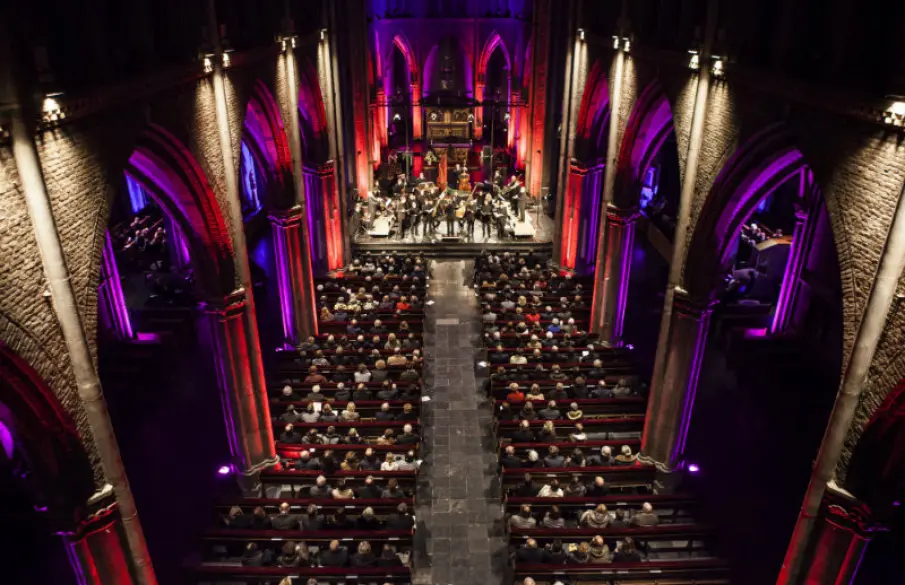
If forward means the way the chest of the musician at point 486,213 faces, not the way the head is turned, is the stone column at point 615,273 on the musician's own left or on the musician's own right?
on the musician's own left

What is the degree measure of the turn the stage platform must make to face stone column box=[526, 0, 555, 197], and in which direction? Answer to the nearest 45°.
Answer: approximately 135° to its left

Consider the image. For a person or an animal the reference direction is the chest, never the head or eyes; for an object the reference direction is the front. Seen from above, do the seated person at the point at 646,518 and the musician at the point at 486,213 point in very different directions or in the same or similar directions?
very different directions

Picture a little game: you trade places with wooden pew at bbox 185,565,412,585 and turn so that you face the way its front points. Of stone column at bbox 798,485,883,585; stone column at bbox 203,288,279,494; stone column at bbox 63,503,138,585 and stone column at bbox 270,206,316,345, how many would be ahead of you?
2

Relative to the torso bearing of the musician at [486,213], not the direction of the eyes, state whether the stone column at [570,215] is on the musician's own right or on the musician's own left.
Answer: on the musician's own left

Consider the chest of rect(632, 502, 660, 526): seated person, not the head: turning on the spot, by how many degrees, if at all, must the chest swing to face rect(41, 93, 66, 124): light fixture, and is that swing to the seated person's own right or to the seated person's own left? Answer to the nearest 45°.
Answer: approximately 135° to the seated person's own left

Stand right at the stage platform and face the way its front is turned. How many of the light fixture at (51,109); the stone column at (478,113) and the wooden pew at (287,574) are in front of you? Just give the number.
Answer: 2

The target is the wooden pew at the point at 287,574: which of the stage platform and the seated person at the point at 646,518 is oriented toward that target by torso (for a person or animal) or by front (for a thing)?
the stage platform

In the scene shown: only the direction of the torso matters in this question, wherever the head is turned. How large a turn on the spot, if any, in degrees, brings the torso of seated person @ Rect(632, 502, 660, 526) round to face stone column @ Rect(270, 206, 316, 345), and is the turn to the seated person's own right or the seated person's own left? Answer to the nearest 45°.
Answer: approximately 45° to the seated person's own left

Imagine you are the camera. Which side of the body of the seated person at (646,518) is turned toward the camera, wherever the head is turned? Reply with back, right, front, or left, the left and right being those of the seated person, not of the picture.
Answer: back

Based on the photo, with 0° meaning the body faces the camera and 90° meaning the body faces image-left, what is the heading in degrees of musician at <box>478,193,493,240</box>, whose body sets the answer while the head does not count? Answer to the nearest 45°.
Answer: approximately 45°

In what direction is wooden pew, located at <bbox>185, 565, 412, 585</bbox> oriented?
away from the camera

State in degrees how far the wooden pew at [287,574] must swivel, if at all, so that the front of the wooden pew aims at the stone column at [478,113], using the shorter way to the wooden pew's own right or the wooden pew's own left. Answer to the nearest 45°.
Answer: approximately 45° to the wooden pew's own right

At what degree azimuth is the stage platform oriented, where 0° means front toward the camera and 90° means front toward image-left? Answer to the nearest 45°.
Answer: approximately 0°

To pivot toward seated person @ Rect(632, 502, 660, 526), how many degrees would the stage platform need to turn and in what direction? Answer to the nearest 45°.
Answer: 0° — it already faces them

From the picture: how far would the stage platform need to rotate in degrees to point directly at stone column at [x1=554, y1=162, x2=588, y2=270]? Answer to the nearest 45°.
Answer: approximately 45° to its left
